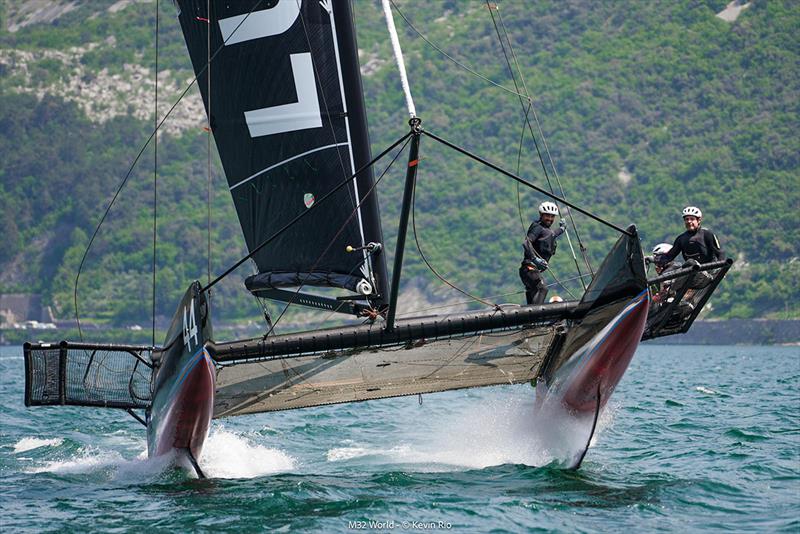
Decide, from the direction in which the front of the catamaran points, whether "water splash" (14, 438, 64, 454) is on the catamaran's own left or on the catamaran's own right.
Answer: on the catamaran's own right

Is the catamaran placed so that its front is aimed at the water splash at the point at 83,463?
no

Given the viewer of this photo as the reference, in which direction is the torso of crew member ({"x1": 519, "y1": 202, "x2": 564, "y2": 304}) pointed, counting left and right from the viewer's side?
facing the viewer and to the right of the viewer

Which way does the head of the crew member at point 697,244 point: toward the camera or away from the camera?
toward the camera

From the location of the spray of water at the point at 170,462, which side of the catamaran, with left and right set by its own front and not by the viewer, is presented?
right

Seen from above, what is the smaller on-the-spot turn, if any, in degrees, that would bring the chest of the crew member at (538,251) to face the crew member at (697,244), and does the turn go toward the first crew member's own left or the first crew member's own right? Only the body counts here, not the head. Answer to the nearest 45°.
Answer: approximately 45° to the first crew member's own left

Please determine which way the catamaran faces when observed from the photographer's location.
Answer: facing the viewer
